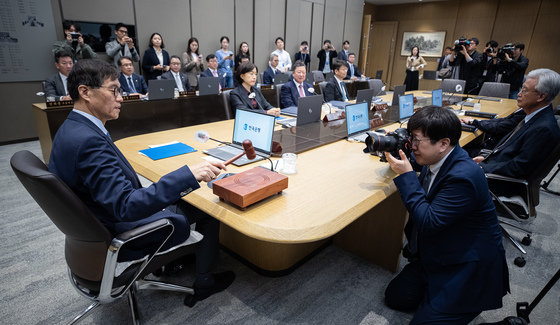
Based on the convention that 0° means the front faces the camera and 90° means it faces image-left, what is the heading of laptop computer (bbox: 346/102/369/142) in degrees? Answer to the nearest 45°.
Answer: approximately 315°

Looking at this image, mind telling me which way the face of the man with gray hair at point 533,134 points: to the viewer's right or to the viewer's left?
to the viewer's left

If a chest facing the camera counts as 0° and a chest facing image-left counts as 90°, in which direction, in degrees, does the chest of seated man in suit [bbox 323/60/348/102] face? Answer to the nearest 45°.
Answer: approximately 315°

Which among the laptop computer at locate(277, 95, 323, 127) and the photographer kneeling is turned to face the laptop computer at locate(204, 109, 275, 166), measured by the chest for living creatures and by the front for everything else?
the photographer kneeling

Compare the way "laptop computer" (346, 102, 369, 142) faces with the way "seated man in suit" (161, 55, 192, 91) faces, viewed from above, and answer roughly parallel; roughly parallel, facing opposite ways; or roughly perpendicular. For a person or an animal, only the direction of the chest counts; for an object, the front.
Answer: roughly parallel

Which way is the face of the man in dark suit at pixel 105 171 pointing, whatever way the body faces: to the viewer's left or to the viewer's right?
to the viewer's right

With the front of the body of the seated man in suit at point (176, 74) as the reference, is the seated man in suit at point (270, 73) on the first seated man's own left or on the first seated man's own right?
on the first seated man's own left

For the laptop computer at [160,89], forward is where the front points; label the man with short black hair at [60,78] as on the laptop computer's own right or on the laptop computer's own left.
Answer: on the laptop computer's own left

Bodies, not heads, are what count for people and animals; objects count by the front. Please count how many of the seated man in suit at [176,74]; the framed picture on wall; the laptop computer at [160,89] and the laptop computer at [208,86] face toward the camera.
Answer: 2

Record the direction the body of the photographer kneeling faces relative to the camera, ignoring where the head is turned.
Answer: to the viewer's left

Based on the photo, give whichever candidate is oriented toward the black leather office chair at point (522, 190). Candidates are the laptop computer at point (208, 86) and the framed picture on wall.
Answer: the framed picture on wall

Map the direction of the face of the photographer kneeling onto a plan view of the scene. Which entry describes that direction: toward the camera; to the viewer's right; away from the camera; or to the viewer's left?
to the viewer's left

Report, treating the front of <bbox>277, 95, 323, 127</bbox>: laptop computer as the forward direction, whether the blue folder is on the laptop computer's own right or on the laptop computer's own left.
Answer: on the laptop computer's own left

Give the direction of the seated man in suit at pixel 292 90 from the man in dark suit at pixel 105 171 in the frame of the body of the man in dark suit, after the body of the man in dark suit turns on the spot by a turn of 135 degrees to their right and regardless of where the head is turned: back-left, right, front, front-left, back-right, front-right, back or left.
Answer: back

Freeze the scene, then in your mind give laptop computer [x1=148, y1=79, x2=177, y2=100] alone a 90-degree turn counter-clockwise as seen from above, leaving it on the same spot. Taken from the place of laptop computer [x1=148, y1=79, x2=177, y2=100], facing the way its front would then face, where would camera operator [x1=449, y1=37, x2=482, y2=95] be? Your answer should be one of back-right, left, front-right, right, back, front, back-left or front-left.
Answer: back

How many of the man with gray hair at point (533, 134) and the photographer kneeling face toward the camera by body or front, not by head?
0

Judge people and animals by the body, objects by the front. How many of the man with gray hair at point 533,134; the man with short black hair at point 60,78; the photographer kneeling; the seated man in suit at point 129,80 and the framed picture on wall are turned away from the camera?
0

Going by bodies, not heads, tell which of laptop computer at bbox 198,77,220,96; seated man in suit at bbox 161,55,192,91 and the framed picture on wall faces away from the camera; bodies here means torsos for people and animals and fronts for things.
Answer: the laptop computer

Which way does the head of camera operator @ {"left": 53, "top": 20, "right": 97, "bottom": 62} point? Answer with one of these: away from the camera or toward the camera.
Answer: toward the camera
